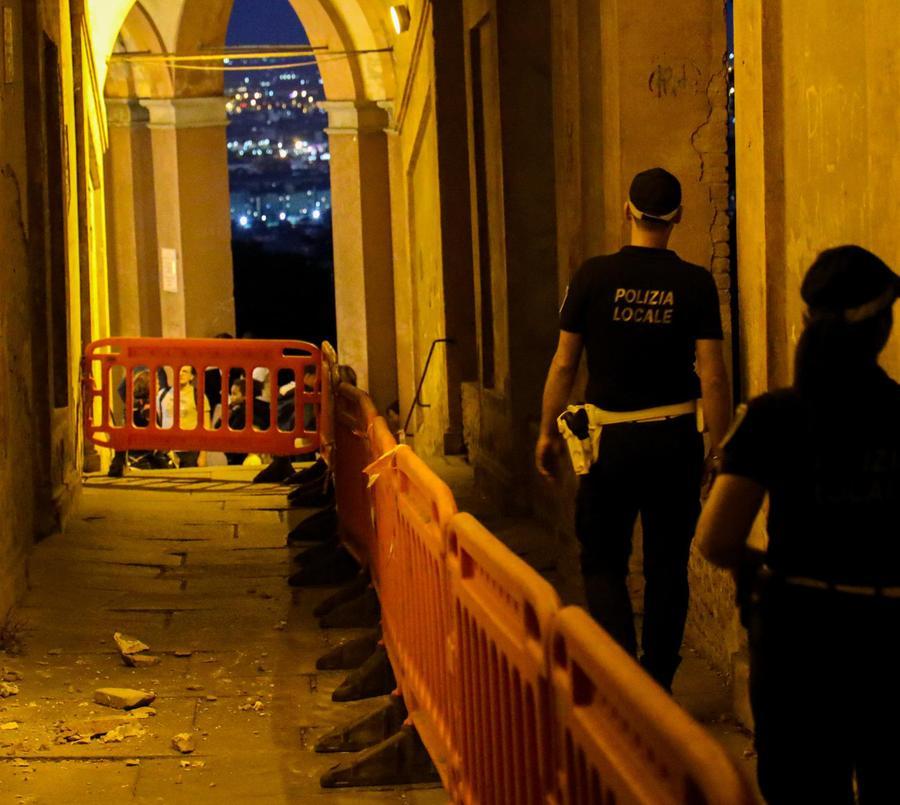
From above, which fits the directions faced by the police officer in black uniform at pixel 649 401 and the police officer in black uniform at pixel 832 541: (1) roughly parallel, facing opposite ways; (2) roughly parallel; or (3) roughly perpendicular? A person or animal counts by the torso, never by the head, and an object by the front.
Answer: roughly parallel

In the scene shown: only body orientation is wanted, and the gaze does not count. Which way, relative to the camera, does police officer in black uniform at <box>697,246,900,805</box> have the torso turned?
away from the camera

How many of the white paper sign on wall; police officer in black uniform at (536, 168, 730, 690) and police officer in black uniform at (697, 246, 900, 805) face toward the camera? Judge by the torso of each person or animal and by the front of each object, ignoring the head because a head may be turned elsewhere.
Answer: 1

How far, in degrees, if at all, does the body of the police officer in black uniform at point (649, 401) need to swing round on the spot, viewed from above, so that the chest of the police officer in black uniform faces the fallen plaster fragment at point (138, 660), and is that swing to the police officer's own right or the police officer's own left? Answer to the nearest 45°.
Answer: approximately 45° to the police officer's own left

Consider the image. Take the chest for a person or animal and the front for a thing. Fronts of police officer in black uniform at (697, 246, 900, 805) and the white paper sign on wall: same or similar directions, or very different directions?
very different directions

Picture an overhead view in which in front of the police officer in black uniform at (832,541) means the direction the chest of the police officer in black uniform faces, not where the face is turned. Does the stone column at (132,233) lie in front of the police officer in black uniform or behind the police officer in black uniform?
in front

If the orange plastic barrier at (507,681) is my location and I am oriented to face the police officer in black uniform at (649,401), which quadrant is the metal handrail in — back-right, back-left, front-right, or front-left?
front-left

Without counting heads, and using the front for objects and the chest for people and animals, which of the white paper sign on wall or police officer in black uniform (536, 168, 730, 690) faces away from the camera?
the police officer in black uniform

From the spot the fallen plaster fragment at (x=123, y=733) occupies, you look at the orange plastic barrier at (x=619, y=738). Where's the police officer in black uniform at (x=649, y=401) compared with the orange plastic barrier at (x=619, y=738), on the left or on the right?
left

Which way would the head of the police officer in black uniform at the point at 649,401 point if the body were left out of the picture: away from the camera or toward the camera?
away from the camera

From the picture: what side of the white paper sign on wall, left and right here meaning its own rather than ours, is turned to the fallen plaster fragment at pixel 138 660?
front

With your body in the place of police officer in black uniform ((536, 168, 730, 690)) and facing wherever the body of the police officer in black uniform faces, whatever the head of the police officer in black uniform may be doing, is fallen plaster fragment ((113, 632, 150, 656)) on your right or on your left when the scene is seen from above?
on your left

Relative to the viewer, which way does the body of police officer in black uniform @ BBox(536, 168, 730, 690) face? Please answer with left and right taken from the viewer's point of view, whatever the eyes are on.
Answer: facing away from the viewer

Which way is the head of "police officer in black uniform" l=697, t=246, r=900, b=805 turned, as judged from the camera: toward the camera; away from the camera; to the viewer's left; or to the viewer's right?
away from the camera

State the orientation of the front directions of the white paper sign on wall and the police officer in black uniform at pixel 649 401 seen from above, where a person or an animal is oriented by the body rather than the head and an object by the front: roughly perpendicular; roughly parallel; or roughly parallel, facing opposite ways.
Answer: roughly parallel, facing opposite ways

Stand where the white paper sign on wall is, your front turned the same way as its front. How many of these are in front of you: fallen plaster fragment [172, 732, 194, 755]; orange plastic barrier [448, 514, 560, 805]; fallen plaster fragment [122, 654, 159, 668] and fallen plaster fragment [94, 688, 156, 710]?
4

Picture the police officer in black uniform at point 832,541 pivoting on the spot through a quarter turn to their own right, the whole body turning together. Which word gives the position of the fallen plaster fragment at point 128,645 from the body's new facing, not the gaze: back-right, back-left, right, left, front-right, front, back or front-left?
back-left

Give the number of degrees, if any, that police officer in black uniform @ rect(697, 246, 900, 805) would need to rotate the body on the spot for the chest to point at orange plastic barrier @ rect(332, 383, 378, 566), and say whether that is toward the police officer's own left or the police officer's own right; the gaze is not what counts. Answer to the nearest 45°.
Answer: approximately 45° to the police officer's own left

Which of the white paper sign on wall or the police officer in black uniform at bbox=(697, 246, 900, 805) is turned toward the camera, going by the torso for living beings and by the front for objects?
the white paper sign on wall

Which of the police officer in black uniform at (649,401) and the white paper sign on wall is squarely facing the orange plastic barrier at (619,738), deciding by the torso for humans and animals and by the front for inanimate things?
the white paper sign on wall

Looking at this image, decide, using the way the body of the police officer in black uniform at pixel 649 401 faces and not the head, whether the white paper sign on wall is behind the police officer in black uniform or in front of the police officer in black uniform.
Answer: in front

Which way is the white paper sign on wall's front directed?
toward the camera
